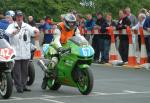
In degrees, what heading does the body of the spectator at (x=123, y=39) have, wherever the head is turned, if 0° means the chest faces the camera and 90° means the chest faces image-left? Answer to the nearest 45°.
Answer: approximately 45°

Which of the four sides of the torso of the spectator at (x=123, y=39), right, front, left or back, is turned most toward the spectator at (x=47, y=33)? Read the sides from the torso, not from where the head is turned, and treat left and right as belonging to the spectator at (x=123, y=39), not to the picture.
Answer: right

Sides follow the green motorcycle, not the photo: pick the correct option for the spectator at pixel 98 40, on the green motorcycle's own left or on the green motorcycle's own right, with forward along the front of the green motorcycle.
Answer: on the green motorcycle's own left

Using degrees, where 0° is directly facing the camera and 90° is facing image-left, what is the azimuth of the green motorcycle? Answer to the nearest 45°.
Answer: approximately 315°

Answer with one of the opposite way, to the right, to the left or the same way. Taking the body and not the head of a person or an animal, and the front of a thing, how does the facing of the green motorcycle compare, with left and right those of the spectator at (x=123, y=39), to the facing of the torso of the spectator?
to the left

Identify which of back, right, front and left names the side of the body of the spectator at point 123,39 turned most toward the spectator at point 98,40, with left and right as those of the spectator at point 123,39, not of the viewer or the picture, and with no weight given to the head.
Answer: right

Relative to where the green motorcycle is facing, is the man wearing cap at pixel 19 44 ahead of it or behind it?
behind
